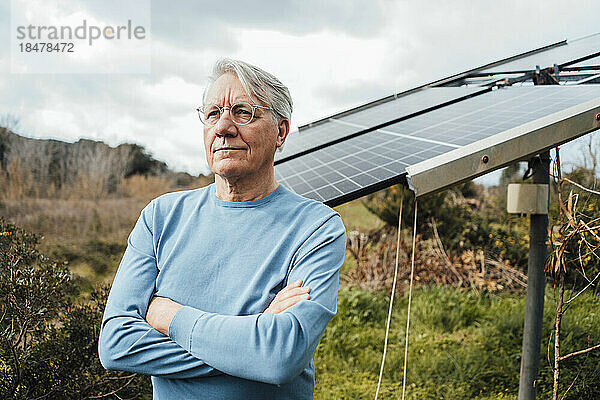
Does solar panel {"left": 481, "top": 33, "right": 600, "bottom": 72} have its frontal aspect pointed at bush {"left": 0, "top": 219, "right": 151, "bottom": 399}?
yes

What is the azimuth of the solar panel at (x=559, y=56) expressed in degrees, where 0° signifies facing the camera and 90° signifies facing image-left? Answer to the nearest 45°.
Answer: approximately 45°

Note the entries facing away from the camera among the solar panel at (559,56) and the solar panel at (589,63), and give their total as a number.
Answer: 0

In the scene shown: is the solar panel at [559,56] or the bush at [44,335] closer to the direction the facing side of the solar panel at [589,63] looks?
the bush

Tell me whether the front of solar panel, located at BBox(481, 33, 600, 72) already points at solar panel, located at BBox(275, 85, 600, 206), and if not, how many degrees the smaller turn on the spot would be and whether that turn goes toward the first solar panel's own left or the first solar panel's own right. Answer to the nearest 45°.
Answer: approximately 45° to the first solar panel's own left

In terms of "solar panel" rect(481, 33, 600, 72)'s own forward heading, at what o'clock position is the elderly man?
The elderly man is roughly at 11 o'clock from the solar panel.
